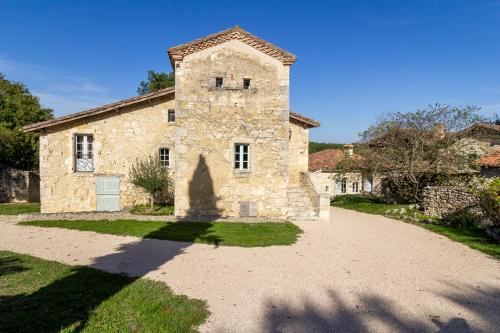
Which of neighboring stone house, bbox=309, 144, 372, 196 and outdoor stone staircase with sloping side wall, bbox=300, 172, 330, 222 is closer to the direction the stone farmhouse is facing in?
the outdoor stone staircase with sloping side wall

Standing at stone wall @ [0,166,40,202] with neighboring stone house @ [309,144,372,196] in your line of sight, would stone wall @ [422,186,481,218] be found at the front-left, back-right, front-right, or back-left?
front-right

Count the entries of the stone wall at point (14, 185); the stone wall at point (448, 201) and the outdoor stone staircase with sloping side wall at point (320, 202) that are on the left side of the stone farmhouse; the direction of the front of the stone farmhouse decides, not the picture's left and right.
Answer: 2

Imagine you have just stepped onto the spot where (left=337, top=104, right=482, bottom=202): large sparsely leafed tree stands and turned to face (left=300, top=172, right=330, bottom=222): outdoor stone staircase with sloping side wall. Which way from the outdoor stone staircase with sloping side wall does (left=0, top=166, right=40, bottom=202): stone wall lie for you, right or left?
right

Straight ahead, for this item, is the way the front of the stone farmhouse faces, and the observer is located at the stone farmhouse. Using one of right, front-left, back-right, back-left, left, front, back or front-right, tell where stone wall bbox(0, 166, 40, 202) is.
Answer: back-right

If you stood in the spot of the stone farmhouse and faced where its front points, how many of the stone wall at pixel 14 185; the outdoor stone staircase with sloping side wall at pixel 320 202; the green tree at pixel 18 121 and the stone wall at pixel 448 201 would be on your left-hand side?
2

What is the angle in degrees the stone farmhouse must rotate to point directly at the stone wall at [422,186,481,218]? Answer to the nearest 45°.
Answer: approximately 90° to its left

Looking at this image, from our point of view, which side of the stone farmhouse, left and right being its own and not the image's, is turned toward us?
front

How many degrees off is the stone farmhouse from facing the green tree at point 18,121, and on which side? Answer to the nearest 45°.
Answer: approximately 135° to its right

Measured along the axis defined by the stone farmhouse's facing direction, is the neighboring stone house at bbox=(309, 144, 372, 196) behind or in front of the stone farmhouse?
behind
